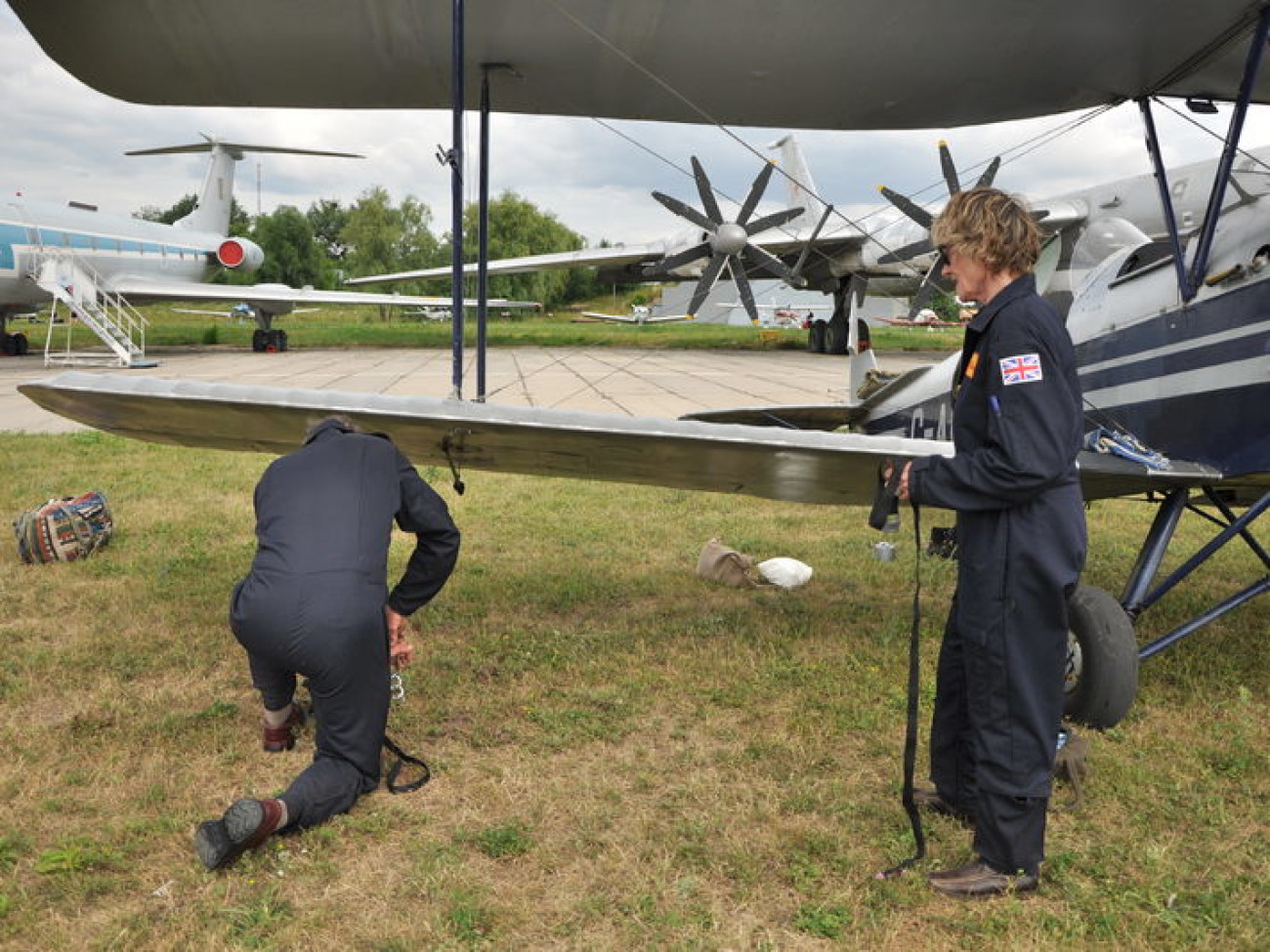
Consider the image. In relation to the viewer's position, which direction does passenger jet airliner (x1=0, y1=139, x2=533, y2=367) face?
facing the viewer and to the left of the viewer

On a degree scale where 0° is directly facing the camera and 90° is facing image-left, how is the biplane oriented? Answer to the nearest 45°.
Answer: approximately 315°

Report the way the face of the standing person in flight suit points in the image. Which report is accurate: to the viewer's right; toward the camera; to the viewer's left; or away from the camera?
to the viewer's left

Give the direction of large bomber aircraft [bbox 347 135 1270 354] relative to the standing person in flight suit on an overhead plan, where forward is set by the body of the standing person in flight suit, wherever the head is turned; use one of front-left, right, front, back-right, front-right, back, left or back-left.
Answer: right

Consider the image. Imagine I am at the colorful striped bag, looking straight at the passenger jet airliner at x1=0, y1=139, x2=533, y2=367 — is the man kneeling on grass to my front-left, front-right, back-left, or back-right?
back-right

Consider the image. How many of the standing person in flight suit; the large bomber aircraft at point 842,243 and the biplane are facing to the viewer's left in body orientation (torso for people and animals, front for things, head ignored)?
1

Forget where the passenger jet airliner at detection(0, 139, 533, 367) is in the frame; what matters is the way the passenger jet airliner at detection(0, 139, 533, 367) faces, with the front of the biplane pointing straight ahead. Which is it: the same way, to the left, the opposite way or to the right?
to the right

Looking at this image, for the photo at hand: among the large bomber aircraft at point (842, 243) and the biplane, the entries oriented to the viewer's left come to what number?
0

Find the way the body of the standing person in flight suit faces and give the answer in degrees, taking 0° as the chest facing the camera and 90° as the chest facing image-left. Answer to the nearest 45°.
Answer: approximately 90°

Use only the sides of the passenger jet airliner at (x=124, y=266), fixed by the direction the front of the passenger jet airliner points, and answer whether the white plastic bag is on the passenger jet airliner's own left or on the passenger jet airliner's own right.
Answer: on the passenger jet airliner's own left

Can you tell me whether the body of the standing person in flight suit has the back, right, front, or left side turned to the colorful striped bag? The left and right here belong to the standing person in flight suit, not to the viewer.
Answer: front
